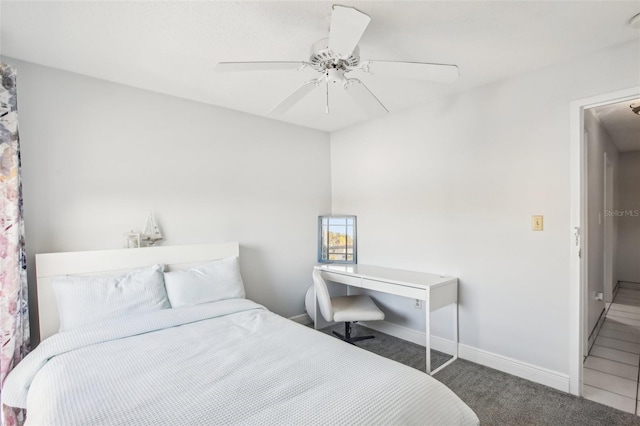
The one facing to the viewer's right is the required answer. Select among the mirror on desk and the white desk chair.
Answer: the white desk chair

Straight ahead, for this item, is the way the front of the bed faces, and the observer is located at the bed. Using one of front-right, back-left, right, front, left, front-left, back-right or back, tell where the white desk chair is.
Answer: left

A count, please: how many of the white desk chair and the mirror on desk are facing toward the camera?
1

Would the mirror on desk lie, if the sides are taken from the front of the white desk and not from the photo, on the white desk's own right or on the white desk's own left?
on the white desk's own right

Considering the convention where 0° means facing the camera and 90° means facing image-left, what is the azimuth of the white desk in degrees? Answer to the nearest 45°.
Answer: approximately 45°

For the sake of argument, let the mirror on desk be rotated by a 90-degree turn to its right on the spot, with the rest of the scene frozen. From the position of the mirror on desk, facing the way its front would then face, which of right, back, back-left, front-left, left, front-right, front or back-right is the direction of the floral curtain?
front-left

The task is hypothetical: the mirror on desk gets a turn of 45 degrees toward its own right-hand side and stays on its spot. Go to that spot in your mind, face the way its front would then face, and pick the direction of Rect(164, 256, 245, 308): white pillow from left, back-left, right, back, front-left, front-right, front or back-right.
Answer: front

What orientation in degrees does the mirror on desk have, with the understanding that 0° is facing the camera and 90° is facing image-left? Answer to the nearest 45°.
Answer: approximately 0°

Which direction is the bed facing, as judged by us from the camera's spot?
facing the viewer and to the right of the viewer

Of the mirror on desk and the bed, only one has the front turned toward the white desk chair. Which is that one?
the mirror on desk

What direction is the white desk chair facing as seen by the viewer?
to the viewer's right
